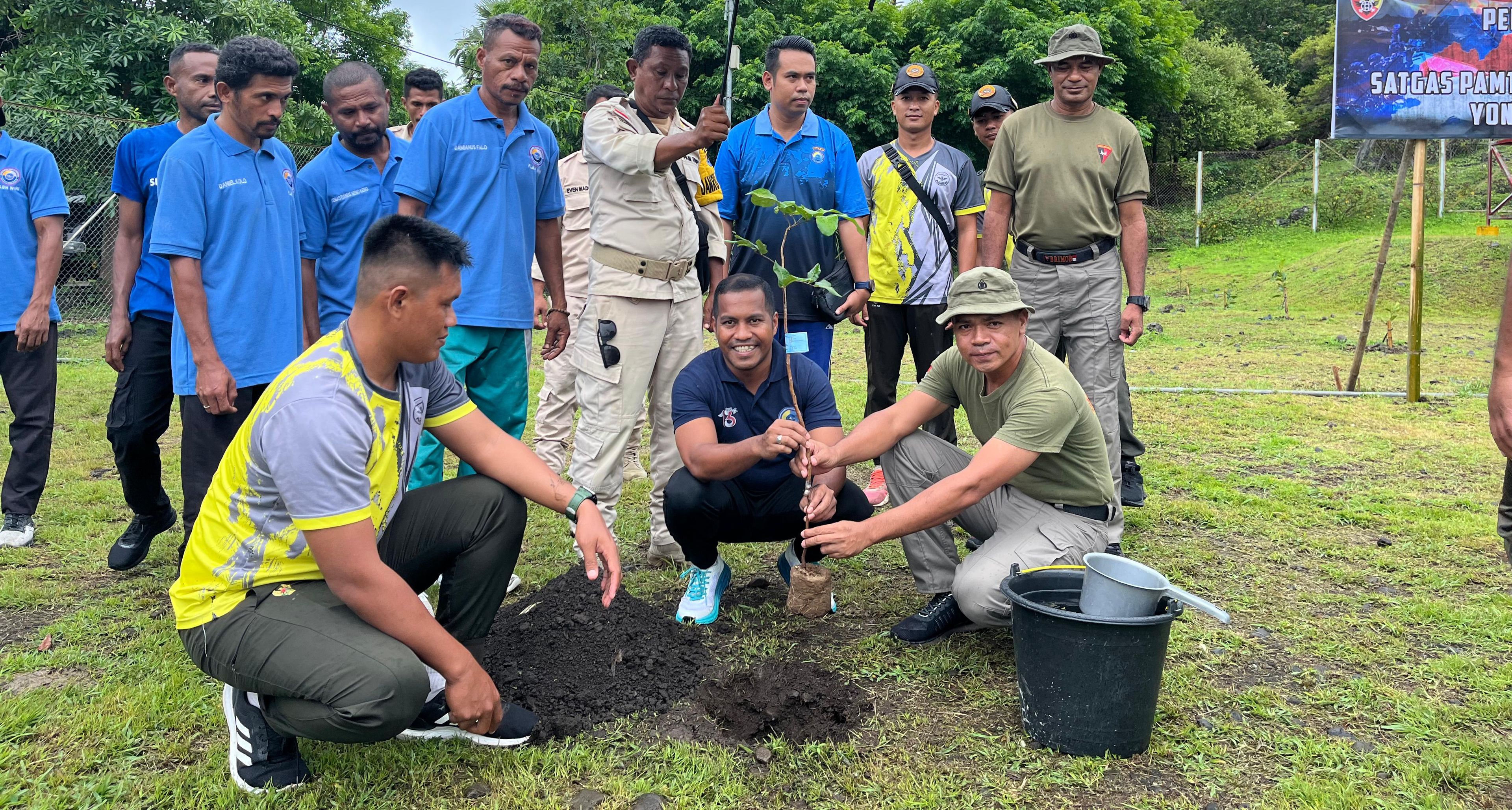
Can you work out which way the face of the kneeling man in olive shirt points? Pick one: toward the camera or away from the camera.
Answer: toward the camera

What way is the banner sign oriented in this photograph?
toward the camera

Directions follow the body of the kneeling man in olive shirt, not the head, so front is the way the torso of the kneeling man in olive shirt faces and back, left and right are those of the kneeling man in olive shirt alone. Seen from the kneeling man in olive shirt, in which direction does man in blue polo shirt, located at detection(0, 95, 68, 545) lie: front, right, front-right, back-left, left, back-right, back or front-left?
front-right

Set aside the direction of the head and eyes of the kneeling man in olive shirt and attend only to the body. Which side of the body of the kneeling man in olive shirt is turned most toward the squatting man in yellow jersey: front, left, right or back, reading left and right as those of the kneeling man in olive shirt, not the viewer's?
front

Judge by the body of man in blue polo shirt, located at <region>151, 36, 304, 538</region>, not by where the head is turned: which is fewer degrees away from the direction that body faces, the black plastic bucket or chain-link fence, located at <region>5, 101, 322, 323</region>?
the black plastic bucket

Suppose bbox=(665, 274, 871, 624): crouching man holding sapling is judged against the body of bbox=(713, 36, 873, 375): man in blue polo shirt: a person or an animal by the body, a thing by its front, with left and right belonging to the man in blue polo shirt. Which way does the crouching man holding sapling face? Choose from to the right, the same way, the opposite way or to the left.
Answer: the same way

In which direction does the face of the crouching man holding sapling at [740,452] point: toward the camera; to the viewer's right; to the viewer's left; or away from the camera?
toward the camera

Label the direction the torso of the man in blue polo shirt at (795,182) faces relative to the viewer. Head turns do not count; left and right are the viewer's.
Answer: facing the viewer

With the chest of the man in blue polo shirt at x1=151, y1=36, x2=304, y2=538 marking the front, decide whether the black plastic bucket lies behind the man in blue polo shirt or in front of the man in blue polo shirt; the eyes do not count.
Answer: in front

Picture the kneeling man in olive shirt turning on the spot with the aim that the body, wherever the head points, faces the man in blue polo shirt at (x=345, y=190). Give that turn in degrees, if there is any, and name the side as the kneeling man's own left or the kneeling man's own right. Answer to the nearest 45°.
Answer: approximately 45° to the kneeling man's own right

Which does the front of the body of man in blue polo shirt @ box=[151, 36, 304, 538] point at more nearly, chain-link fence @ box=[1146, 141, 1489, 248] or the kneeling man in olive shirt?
the kneeling man in olive shirt

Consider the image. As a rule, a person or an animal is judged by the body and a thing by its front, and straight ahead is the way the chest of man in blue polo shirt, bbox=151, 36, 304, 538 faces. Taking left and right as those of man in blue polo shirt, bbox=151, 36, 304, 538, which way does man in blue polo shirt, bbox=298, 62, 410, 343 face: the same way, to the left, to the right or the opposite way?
the same way

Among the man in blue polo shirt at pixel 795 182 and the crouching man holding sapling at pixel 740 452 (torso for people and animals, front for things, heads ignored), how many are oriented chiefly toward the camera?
2

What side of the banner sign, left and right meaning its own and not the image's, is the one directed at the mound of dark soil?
front

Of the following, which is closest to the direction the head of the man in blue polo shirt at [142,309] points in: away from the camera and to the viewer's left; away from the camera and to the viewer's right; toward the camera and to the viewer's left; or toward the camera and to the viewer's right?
toward the camera and to the viewer's right

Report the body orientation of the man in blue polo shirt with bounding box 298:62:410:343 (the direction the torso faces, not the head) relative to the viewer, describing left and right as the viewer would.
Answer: facing the viewer and to the right of the viewer
